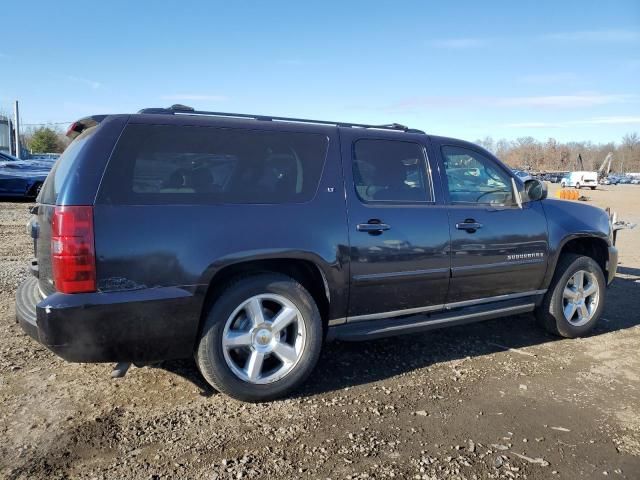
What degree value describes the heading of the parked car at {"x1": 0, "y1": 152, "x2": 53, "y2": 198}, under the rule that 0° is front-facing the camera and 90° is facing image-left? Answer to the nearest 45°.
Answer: approximately 270°

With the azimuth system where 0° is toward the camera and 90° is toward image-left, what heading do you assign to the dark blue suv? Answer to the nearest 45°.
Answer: approximately 225°

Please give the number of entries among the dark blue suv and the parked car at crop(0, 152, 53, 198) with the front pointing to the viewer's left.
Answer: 0

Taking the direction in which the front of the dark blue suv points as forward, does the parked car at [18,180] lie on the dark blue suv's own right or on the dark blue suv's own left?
on the dark blue suv's own left

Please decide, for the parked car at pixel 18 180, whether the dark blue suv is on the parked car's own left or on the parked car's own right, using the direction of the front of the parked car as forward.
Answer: on the parked car's own right

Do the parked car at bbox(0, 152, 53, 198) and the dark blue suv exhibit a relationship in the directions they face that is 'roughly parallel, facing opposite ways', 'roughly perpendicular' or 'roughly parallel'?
roughly parallel
